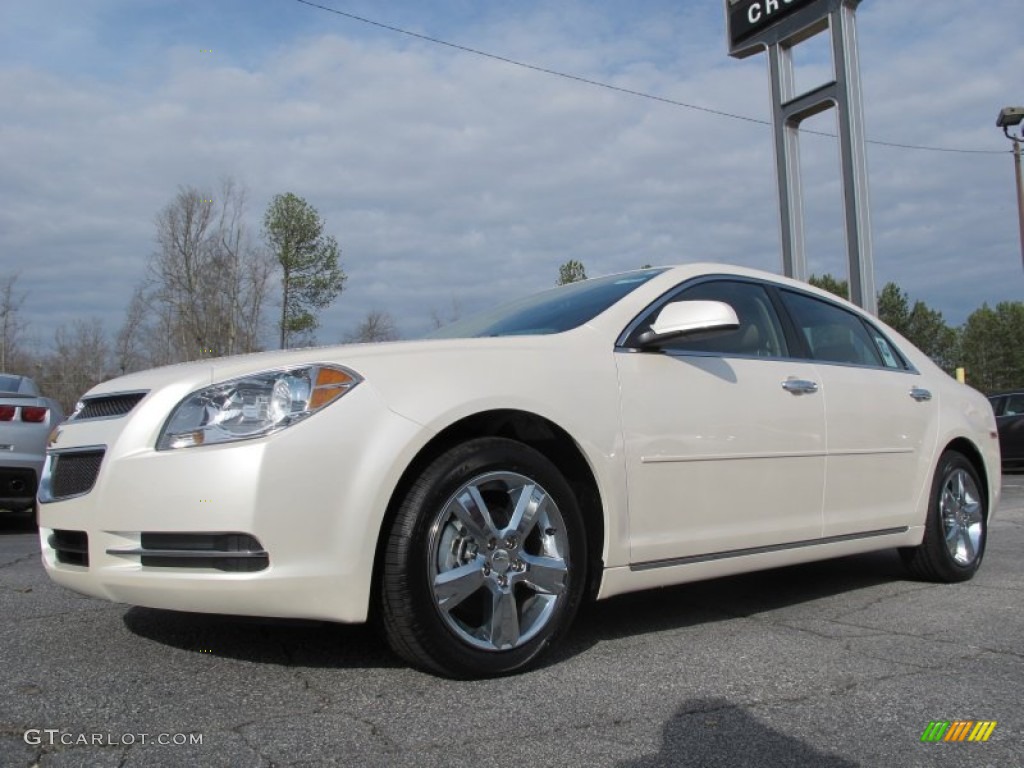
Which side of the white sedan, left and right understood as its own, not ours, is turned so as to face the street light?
back

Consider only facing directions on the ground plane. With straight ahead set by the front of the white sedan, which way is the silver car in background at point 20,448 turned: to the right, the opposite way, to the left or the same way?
to the right

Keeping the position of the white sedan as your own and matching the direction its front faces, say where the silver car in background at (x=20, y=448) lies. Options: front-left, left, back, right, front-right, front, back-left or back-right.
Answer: right

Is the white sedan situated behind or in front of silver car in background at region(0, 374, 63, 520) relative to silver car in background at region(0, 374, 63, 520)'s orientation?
behind

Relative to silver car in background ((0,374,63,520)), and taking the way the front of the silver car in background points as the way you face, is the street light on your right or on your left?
on your right

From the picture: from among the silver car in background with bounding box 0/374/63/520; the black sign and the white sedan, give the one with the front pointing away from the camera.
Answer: the silver car in background

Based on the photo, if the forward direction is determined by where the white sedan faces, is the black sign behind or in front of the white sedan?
behind

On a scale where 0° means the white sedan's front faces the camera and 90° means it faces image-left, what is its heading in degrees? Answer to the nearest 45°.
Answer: approximately 45°

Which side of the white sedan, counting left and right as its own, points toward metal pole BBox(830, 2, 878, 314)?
back

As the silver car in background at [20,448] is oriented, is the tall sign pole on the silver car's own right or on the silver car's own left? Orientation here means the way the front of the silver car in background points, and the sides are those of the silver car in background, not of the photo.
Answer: on the silver car's own right

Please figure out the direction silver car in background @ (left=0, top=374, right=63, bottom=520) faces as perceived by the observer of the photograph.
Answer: facing away from the viewer

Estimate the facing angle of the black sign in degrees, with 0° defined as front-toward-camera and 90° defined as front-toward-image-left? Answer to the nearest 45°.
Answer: approximately 45°
